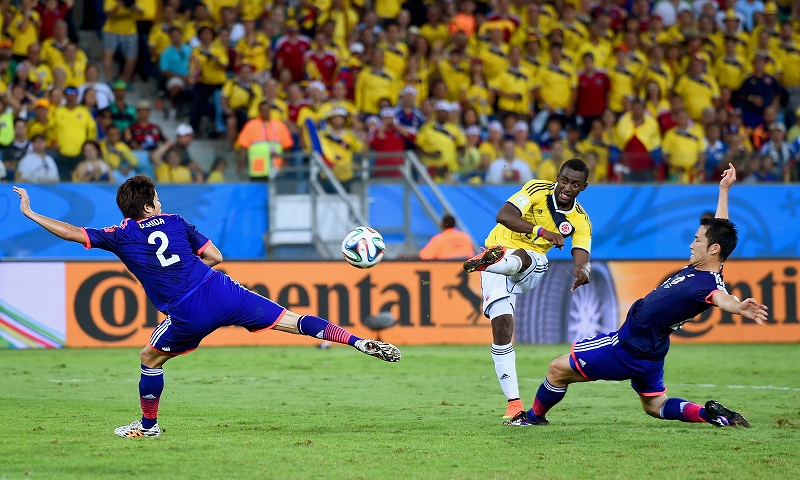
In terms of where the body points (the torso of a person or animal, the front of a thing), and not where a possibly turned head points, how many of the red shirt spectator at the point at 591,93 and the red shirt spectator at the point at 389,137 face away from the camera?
0

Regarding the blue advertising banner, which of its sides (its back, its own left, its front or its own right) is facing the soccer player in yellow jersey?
front

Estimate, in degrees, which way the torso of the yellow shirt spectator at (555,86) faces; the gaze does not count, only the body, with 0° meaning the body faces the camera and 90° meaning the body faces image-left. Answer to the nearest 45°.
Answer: approximately 0°

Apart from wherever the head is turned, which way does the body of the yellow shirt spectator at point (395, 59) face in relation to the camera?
toward the camera

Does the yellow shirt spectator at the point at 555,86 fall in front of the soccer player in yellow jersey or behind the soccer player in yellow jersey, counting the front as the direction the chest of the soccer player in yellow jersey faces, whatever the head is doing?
behind

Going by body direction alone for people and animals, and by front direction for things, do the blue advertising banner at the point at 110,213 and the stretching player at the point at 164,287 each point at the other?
yes

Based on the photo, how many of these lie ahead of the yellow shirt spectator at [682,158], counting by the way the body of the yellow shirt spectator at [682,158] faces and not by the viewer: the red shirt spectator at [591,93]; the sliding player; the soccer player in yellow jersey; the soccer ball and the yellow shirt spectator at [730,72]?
3

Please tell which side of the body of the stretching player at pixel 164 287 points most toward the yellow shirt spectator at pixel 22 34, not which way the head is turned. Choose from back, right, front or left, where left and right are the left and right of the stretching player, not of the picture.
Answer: front

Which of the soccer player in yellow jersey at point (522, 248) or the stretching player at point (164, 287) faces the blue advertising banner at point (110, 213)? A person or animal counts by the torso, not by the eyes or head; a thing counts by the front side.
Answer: the stretching player

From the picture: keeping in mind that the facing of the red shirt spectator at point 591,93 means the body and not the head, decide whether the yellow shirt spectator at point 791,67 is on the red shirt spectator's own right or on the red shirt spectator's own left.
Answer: on the red shirt spectator's own left

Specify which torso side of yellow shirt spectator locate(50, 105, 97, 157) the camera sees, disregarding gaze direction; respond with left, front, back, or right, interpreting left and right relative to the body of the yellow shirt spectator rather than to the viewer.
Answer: front

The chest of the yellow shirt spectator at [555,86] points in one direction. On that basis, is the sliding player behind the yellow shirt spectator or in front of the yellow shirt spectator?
in front

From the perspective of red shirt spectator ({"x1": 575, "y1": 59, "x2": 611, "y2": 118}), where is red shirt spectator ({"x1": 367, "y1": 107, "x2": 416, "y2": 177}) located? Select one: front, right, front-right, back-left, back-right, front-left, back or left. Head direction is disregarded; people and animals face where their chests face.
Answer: front-right

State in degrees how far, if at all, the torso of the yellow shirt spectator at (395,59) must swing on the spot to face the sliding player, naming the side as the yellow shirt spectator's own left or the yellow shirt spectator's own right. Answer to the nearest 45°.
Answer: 0° — they already face them
